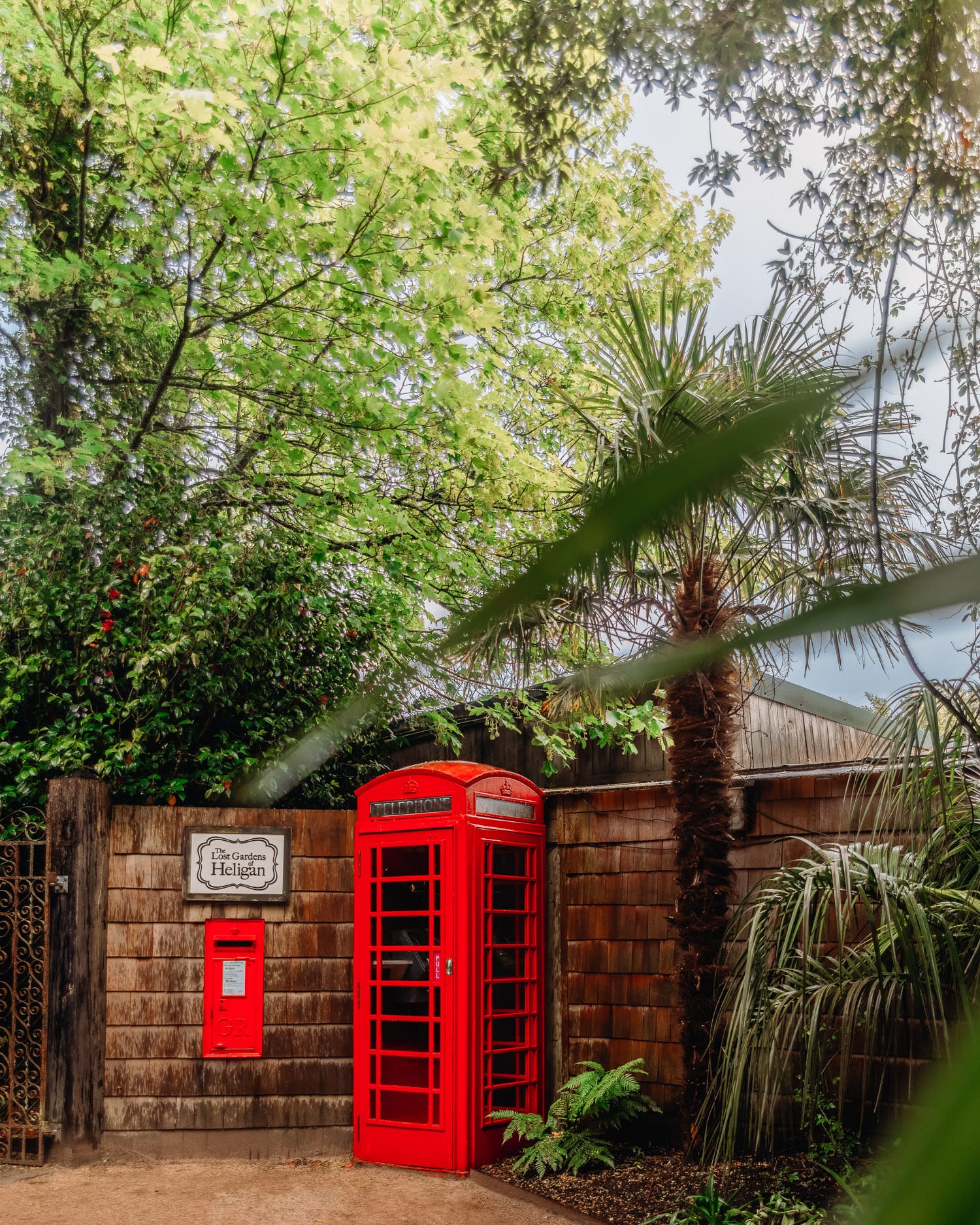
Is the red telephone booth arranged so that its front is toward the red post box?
no

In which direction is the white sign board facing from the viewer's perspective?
toward the camera

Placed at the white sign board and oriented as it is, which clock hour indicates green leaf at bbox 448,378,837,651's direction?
The green leaf is roughly at 12 o'clock from the white sign board.

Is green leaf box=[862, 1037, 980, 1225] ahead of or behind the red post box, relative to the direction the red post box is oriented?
ahead

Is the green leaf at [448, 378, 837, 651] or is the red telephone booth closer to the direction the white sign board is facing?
the green leaf

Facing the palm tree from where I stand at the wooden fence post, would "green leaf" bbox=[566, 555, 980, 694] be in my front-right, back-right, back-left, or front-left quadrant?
front-right

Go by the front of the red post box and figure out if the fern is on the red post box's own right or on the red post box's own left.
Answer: on the red post box's own left

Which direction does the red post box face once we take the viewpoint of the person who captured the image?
facing the viewer

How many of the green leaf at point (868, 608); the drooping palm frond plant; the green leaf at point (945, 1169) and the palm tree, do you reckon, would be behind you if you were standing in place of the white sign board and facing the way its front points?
0

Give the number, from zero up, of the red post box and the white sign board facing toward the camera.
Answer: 2

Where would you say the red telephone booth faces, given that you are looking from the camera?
facing the viewer and to the left of the viewer

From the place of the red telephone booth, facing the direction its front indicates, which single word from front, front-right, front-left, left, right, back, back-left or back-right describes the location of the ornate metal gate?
front-right

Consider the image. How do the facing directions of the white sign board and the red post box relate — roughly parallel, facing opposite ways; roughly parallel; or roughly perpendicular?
roughly parallel
